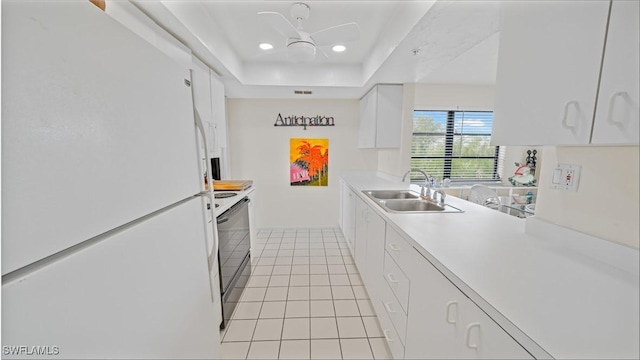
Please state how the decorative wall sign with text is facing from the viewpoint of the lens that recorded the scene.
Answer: facing the viewer

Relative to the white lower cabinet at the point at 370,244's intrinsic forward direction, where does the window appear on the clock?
The window is roughly at 4 o'clock from the white lower cabinet.

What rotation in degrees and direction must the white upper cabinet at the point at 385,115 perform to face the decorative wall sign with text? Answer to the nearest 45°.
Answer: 0° — it already faces it

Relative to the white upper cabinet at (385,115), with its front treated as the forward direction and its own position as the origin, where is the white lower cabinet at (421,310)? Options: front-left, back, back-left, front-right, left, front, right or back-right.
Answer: left

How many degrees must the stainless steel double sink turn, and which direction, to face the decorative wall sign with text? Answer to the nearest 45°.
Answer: approximately 45° to its right

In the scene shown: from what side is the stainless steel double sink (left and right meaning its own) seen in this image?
left

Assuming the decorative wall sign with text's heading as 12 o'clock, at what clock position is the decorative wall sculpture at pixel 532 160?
The decorative wall sculpture is roughly at 9 o'clock from the decorative wall sign with text.

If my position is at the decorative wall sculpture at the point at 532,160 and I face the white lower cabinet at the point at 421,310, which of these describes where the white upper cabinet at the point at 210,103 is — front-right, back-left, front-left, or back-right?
front-right

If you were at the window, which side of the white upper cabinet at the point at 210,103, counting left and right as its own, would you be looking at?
front

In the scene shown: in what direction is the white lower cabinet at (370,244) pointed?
to the viewer's left

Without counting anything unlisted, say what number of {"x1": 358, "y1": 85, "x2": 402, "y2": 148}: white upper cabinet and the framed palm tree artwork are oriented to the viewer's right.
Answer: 0

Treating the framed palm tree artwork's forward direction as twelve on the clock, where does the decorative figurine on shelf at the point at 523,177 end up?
The decorative figurine on shelf is roughly at 9 o'clock from the framed palm tree artwork.

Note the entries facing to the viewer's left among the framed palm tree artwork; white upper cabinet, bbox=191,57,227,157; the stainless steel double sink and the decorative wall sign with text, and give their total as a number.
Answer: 1

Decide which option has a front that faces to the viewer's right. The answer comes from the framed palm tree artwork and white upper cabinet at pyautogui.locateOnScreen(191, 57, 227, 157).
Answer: the white upper cabinet

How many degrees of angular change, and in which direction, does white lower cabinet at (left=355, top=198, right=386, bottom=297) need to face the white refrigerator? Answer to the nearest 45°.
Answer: approximately 90° to its left

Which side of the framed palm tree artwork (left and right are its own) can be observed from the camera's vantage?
front

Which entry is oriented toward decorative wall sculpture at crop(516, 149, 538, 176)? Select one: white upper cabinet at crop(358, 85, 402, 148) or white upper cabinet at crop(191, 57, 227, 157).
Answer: white upper cabinet at crop(191, 57, 227, 157)

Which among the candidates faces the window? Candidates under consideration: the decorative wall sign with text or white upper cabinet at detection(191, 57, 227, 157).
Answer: the white upper cabinet

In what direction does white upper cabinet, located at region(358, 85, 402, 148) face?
to the viewer's left
